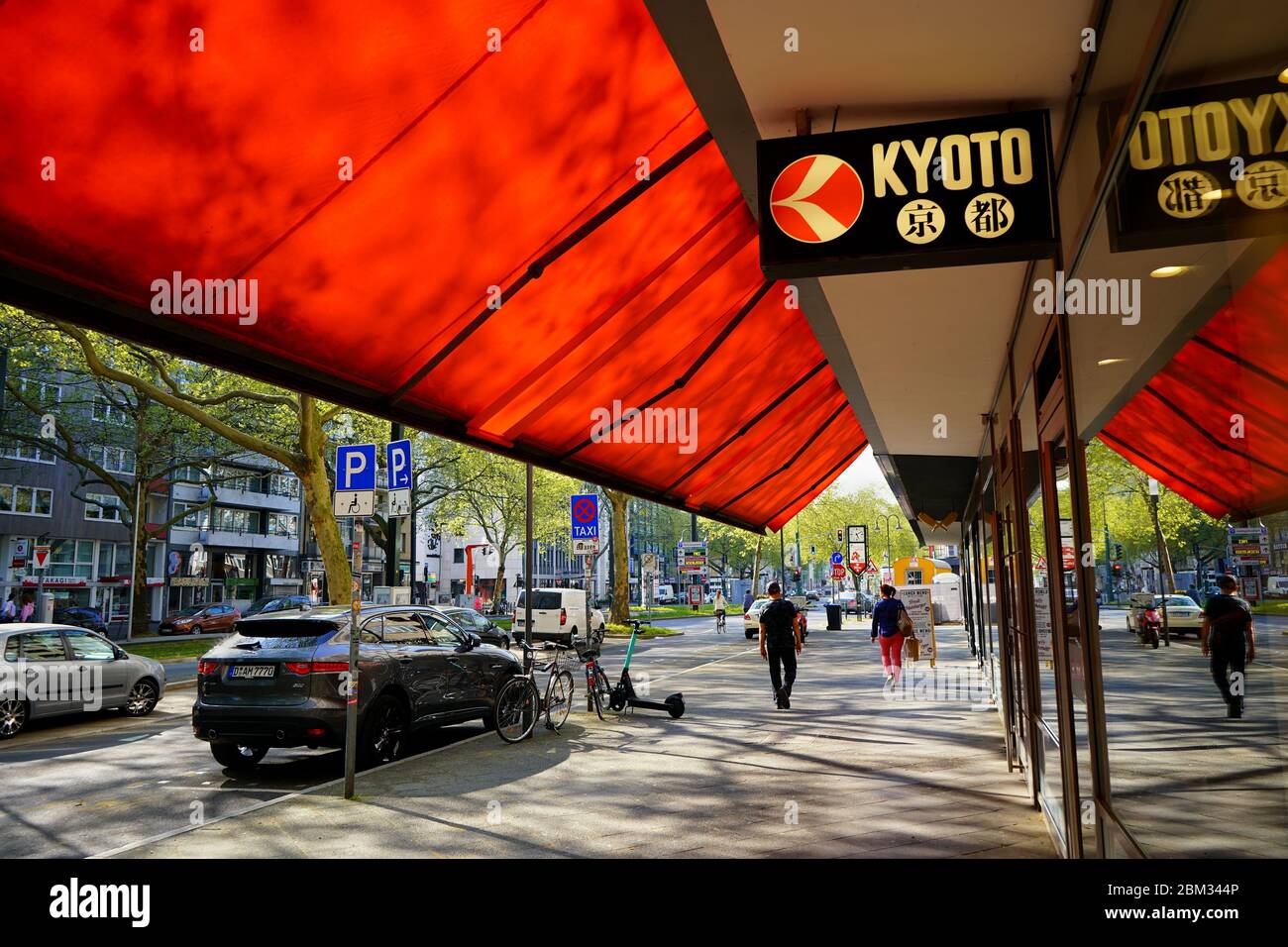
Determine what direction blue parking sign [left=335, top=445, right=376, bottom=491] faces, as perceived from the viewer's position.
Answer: facing the viewer

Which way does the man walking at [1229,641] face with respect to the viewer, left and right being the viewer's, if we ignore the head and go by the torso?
facing away from the viewer

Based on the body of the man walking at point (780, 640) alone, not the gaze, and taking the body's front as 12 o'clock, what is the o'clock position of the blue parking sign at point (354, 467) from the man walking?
The blue parking sign is roughly at 7 o'clock from the man walking.

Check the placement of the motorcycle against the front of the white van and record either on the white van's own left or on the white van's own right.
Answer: on the white van's own right

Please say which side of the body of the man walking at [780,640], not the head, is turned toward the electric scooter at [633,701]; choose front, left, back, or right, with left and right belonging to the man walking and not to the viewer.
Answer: left

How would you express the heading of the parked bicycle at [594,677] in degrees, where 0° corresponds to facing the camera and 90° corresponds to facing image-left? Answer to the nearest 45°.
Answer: approximately 180°

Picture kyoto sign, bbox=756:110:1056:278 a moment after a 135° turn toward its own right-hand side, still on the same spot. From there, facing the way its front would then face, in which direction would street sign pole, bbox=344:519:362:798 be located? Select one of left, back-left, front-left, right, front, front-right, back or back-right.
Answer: front

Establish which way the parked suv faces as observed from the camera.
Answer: facing away from the viewer and to the right of the viewer

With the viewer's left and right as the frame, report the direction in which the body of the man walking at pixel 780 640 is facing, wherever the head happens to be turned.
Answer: facing away from the viewer

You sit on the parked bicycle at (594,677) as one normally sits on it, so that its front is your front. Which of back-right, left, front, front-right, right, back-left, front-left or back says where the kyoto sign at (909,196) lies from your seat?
back

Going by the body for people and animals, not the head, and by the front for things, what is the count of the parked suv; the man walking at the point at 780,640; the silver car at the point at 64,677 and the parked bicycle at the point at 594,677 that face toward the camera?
0

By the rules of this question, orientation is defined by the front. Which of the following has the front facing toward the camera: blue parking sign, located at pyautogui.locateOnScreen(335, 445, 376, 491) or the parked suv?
the blue parking sign

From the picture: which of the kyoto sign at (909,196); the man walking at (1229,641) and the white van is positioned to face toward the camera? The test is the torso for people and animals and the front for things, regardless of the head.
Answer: the kyoto sign

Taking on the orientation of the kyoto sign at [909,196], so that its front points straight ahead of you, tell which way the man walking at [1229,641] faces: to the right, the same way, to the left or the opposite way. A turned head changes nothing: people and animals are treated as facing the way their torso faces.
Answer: the opposite way

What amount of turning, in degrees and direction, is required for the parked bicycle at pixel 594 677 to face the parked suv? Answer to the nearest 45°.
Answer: approximately 135° to its left
